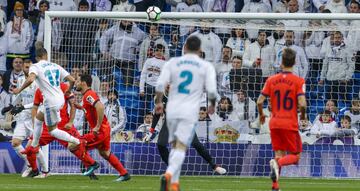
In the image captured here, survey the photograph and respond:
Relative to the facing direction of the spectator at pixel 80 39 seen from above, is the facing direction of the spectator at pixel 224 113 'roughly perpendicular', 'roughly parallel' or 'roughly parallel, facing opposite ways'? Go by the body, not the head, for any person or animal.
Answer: roughly parallel

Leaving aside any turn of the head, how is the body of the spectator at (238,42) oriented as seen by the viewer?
toward the camera

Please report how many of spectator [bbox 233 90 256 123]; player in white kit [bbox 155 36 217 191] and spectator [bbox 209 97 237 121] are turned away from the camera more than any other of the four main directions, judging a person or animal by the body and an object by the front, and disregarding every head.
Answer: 1

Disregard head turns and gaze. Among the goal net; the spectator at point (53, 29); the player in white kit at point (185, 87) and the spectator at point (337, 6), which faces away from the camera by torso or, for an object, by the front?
the player in white kit

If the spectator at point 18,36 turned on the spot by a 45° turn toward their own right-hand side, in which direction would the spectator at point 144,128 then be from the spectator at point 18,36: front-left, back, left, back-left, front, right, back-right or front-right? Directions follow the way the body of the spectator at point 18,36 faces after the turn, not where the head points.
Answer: left

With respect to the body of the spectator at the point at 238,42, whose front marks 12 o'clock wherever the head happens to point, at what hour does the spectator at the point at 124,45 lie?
the spectator at the point at 124,45 is roughly at 3 o'clock from the spectator at the point at 238,42.

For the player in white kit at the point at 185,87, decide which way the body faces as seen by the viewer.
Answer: away from the camera

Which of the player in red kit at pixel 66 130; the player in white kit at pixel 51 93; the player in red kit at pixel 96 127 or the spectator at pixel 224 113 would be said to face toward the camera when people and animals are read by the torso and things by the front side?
the spectator

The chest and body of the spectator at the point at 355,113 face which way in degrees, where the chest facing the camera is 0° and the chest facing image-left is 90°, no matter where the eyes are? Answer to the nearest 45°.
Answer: approximately 0°

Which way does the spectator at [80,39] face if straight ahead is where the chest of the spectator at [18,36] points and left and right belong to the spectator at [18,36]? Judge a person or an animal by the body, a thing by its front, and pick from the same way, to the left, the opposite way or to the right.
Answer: the same way

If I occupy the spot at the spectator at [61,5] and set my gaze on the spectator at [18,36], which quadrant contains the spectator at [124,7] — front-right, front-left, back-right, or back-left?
back-left

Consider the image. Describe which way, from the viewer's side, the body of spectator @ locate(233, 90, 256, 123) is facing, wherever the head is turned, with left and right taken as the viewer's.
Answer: facing the viewer

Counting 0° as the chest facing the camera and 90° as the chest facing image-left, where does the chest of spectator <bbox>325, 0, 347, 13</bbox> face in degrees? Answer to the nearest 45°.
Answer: approximately 0°

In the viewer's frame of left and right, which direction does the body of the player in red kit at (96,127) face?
facing to the left of the viewer
